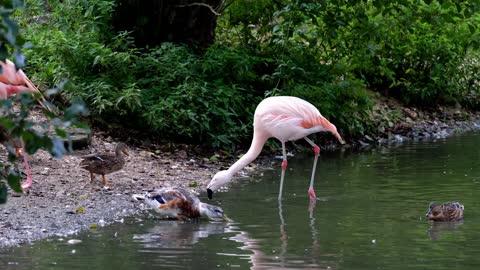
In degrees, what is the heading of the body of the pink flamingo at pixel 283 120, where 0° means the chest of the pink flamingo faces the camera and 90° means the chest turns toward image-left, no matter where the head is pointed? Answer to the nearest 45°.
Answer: approximately 90°

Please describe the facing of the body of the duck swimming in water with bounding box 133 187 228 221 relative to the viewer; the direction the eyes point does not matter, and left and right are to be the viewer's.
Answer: facing to the right of the viewer

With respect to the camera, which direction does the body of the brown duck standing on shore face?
to the viewer's right

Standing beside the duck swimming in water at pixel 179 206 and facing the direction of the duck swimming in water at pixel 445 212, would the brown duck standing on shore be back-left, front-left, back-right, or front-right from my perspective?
back-left

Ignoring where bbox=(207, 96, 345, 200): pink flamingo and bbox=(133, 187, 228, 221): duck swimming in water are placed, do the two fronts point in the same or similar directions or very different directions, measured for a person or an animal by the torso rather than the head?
very different directions

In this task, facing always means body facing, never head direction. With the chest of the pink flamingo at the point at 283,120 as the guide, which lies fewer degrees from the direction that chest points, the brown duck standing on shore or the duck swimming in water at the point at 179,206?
the brown duck standing on shore

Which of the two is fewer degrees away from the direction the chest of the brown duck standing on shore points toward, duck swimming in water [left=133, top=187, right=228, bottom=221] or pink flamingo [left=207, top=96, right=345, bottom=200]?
the pink flamingo

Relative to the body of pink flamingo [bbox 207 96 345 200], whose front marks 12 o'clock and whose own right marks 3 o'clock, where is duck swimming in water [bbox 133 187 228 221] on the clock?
The duck swimming in water is roughly at 10 o'clock from the pink flamingo.

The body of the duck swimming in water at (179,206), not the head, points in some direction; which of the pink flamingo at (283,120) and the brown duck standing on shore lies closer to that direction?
the pink flamingo

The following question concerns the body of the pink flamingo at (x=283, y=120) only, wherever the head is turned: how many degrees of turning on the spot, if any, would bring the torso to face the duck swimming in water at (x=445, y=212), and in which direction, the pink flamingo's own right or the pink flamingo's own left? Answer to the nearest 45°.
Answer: approximately 135° to the pink flamingo's own left

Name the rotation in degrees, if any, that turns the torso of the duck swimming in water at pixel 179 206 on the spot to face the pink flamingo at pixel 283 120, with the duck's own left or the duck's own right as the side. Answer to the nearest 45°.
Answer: approximately 45° to the duck's own left
